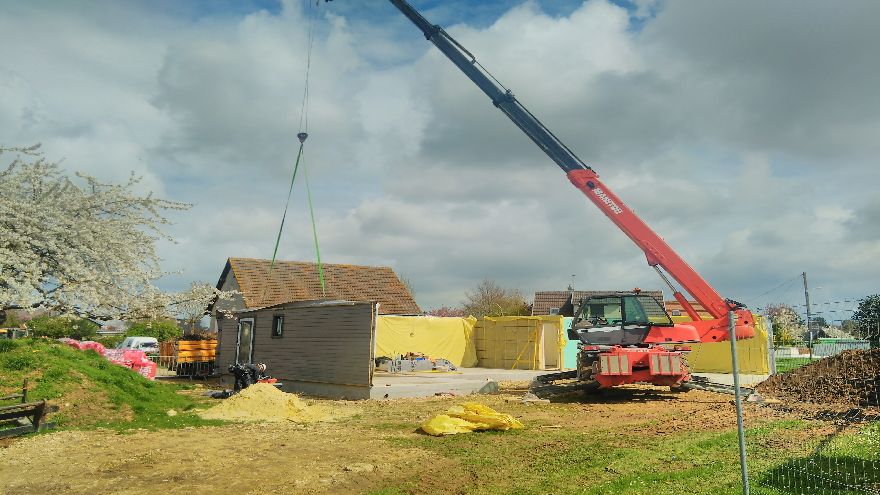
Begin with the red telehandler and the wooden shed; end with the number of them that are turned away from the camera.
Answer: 0

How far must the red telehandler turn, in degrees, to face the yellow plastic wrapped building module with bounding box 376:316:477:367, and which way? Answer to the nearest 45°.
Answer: approximately 45° to its right

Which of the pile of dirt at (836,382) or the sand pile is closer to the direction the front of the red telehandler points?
the sand pile

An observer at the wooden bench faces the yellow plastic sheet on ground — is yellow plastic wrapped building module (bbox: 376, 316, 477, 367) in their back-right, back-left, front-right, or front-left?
front-left

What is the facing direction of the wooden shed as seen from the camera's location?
facing the viewer and to the left of the viewer

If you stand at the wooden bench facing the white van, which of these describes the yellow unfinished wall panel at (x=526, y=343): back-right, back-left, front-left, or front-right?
front-right

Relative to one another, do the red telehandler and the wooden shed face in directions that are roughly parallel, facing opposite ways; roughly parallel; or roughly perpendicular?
roughly perpendicular

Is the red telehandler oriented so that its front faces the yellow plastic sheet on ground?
no

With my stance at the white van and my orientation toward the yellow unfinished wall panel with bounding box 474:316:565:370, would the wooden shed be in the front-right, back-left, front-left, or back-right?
front-right

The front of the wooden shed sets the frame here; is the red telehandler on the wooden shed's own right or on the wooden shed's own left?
on the wooden shed's own left

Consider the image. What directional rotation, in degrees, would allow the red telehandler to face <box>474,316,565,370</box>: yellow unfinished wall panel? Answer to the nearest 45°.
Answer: approximately 90° to its right

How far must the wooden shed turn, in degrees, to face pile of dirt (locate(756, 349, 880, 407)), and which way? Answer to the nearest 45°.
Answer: approximately 90° to its left

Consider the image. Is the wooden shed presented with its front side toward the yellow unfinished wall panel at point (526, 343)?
no

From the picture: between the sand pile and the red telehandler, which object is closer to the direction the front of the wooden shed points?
the sand pile
